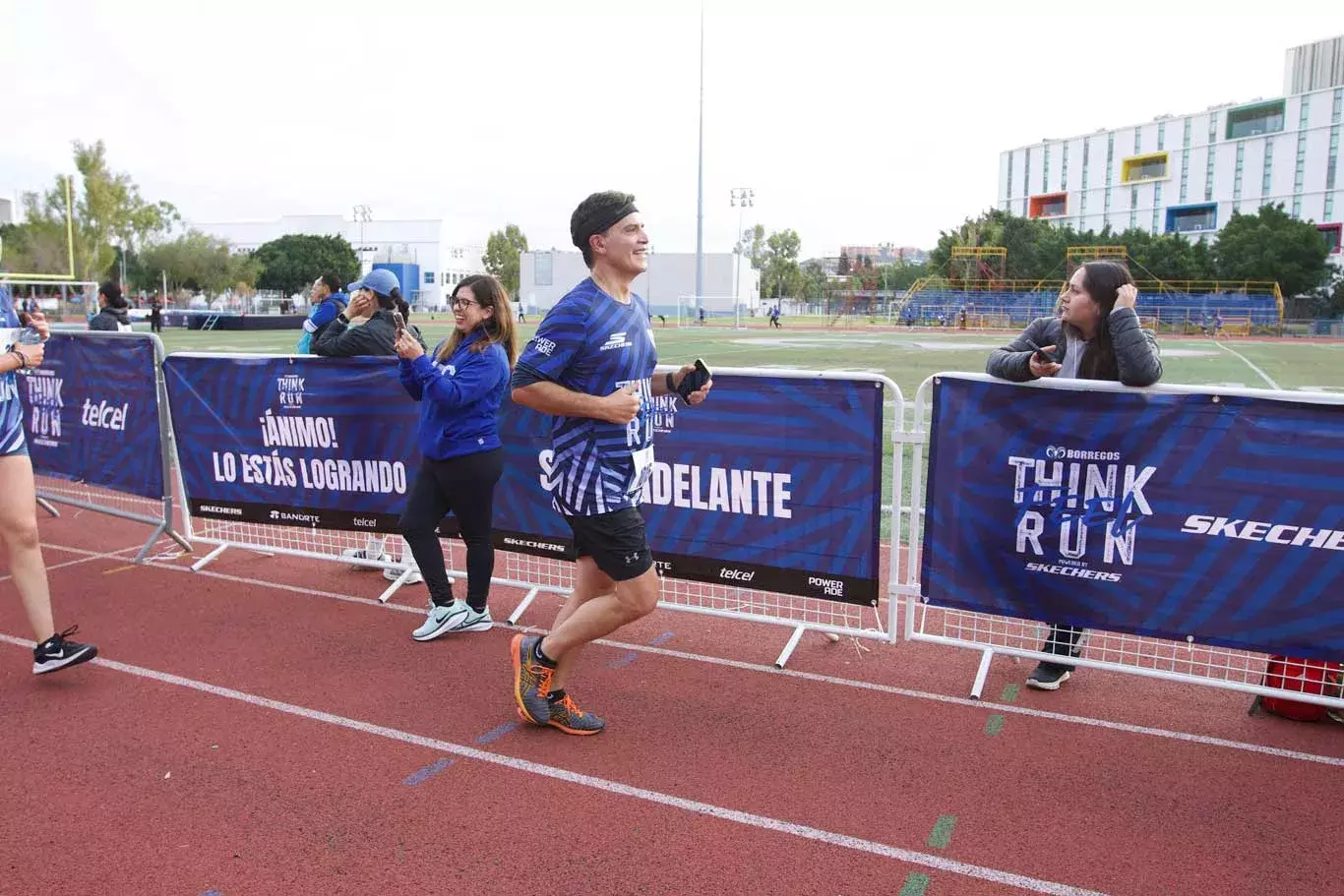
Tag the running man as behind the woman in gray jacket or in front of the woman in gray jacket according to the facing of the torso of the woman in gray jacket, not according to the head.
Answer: in front

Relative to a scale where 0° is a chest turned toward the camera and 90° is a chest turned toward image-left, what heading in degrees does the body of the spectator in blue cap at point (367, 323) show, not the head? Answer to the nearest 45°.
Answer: approximately 90°

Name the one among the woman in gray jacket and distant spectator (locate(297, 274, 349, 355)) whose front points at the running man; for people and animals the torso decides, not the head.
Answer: the woman in gray jacket

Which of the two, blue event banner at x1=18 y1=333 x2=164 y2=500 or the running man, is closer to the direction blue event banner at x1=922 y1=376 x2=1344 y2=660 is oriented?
the running man

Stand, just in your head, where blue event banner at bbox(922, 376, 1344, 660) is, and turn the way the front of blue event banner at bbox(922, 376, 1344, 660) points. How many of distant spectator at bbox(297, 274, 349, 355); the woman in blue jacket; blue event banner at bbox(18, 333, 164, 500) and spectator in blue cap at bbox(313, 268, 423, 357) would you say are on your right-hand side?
4

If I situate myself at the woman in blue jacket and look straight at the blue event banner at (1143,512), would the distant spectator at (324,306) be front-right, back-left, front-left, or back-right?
back-left

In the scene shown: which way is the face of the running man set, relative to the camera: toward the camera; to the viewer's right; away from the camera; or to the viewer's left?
to the viewer's right

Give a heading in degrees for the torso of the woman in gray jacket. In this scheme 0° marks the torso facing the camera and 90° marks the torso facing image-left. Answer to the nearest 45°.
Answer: approximately 45°
